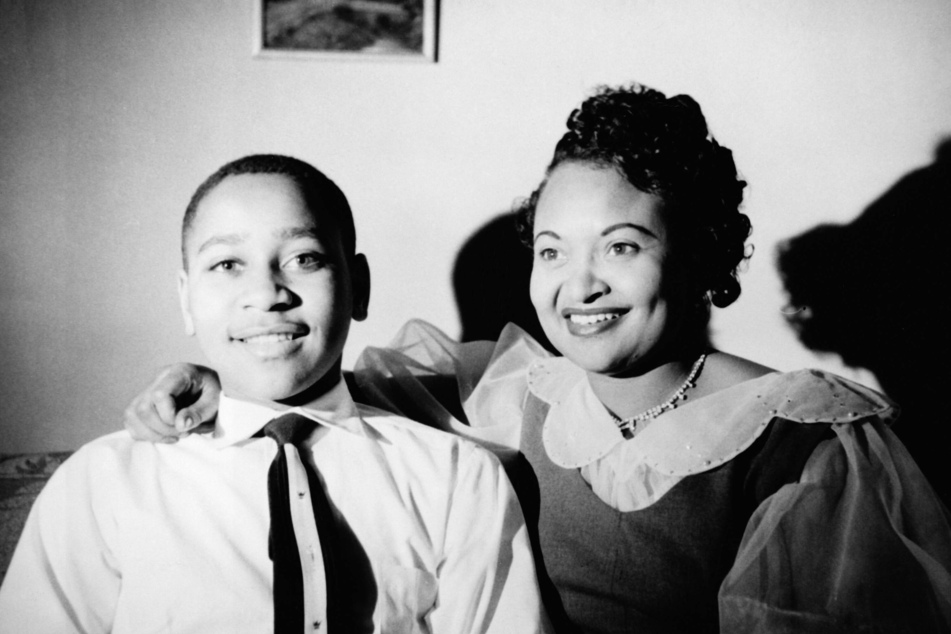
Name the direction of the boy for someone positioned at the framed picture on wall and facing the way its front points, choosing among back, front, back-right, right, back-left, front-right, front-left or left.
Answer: front

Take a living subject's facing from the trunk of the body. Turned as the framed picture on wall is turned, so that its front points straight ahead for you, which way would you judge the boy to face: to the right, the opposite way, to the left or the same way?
the same way

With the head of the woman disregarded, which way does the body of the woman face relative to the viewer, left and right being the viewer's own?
facing the viewer and to the left of the viewer

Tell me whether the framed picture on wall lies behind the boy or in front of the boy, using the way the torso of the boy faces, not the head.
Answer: behind

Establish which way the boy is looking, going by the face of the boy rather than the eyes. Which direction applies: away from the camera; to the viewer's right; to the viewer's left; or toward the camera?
toward the camera

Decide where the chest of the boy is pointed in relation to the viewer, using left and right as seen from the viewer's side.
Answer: facing the viewer

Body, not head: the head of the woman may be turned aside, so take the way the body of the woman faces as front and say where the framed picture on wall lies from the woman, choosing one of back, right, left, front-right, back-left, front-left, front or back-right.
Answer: right

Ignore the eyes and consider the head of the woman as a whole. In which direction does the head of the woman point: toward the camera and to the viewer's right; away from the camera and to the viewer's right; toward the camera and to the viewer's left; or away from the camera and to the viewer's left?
toward the camera and to the viewer's left

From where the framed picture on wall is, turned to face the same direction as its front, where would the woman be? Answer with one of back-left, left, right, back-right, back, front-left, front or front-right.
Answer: front-left

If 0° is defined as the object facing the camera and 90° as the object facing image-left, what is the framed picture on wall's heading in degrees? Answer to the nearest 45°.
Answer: approximately 0°

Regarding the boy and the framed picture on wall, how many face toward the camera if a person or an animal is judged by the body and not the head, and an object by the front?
2
